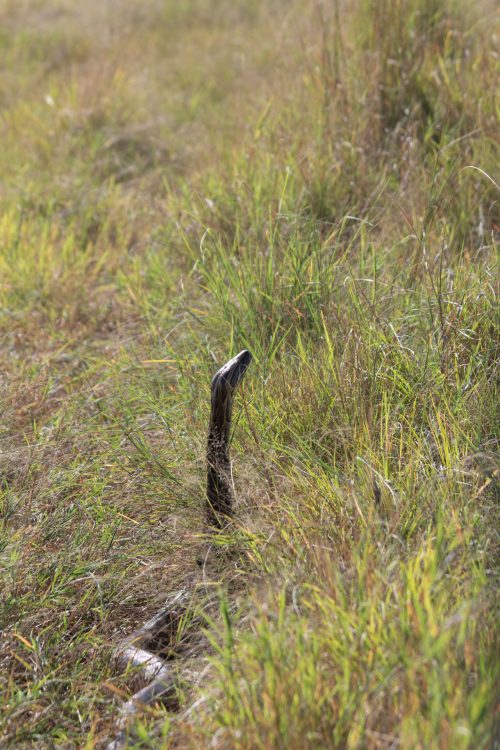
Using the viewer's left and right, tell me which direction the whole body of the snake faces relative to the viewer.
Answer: facing away from the viewer and to the right of the viewer
